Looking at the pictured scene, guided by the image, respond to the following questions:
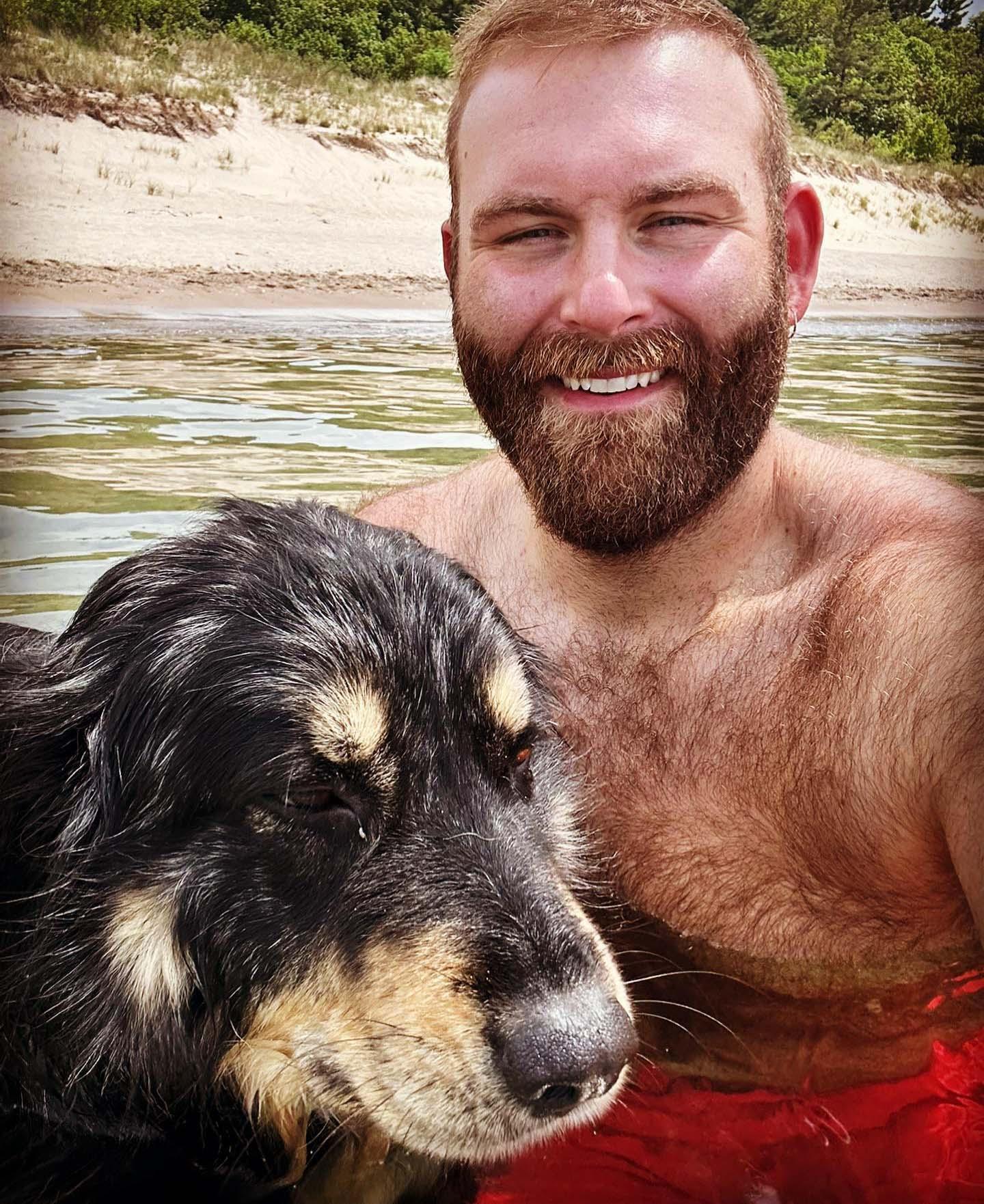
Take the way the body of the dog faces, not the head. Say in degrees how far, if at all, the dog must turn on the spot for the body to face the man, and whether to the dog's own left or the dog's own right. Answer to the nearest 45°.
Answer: approximately 45° to the dog's own left

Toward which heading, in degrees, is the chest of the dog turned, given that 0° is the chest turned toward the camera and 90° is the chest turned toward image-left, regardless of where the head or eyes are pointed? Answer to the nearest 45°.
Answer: approximately 315°

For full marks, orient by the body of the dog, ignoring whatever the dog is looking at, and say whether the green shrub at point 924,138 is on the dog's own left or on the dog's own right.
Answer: on the dog's own left
